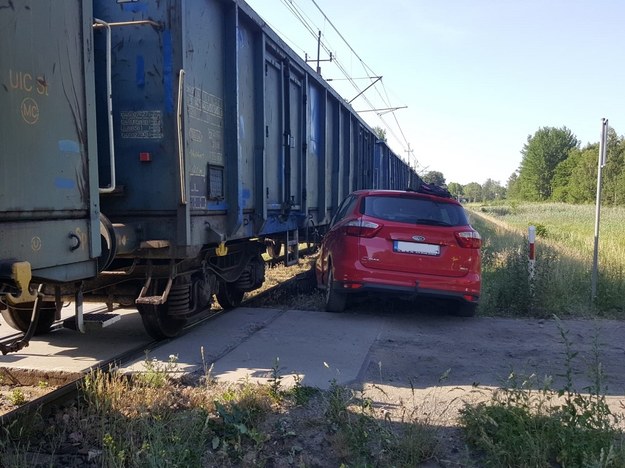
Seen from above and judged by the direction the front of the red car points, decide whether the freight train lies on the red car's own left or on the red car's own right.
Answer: on the red car's own left

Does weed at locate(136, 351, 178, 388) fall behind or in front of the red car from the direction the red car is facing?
behind

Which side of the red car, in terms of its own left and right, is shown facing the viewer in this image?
back

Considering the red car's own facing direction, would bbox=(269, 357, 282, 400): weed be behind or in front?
behind

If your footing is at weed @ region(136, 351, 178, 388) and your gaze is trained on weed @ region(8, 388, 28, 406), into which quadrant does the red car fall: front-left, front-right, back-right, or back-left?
back-right
